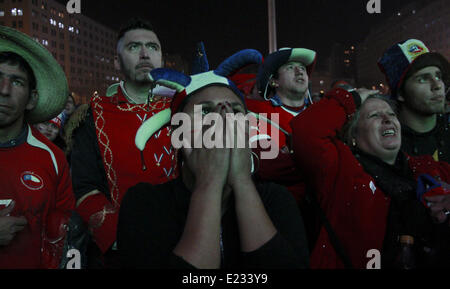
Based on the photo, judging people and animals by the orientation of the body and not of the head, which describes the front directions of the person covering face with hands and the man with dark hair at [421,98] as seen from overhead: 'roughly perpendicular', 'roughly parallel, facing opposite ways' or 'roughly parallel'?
roughly parallel

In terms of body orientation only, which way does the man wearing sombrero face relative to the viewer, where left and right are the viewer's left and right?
facing the viewer

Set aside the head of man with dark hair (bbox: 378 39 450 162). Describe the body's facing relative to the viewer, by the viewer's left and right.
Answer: facing the viewer and to the right of the viewer

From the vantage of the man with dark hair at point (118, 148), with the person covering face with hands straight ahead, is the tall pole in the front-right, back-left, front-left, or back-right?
back-left

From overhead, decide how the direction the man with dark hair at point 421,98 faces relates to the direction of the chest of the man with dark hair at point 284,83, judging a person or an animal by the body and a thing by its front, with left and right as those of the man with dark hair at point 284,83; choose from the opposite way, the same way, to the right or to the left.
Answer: the same way

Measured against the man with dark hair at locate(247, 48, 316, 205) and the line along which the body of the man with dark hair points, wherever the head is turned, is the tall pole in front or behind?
behind

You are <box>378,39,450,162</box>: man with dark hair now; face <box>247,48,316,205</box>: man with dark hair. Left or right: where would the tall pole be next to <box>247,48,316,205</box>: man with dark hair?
right

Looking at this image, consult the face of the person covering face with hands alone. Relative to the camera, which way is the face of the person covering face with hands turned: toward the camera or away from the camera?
toward the camera

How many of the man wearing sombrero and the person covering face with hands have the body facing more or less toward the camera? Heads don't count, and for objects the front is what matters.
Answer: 2

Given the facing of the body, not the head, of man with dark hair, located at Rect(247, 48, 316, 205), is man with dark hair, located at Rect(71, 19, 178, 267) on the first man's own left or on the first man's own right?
on the first man's own right
